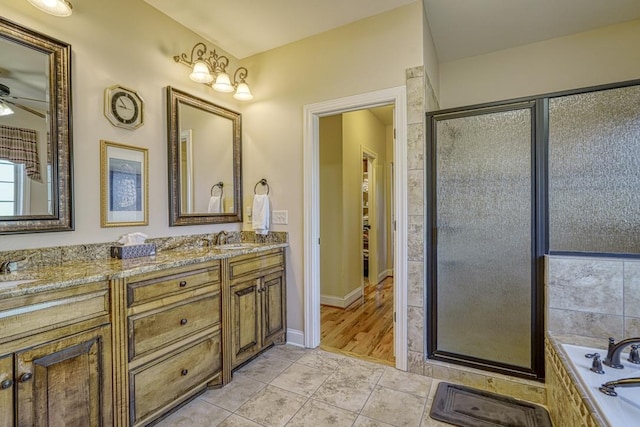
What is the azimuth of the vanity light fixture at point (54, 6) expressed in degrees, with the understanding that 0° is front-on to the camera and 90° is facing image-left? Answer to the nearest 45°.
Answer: approximately 315°

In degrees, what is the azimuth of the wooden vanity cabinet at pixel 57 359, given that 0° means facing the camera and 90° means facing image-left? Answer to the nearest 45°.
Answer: approximately 315°

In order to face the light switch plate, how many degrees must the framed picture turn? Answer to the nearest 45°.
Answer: approximately 45° to its left

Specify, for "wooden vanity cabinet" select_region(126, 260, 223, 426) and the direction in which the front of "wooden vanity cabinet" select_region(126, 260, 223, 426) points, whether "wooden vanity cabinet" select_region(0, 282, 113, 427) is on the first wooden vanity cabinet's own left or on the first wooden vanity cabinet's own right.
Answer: on the first wooden vanity cabinet's own right

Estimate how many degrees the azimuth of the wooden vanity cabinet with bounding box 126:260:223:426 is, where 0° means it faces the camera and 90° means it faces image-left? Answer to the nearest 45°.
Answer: approximately 315°
